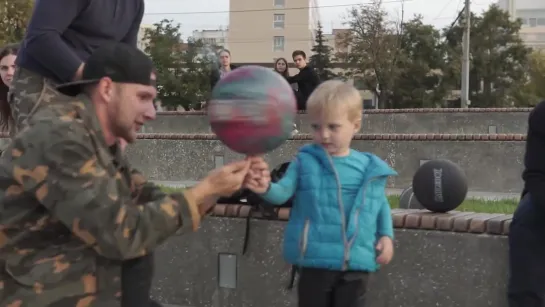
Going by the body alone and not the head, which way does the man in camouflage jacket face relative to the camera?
to the viewer's right

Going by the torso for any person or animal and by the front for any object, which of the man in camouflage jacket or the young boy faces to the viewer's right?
the man in camouflage jacket

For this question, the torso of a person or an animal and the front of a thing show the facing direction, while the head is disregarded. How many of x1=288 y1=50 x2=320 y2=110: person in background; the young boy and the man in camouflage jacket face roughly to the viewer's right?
1

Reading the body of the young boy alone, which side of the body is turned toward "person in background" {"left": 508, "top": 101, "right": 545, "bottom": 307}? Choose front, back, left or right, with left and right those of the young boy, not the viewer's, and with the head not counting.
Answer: left

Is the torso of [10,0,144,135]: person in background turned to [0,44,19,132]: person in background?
no

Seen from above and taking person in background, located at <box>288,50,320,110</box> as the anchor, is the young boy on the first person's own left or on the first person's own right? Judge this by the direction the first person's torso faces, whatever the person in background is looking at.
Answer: on the first person's own left

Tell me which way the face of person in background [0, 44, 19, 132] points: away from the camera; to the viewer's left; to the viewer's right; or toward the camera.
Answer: toward the camera

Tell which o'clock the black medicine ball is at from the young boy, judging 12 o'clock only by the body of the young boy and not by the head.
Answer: The black medicine ball is roughly at 7 o'clock from the young boy.

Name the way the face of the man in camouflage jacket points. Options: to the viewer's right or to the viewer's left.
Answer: to the viewer's right

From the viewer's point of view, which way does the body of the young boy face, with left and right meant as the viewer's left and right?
facing the viewer

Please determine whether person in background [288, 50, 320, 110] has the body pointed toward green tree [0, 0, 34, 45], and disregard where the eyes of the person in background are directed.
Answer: no

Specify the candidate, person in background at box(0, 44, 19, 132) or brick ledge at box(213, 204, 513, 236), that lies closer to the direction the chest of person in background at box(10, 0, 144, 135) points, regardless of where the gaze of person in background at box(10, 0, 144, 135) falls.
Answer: the brick ledge

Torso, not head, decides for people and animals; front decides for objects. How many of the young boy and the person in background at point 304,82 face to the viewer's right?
0

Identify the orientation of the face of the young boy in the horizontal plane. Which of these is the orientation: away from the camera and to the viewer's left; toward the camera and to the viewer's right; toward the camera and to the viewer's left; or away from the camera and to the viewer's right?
toward the camera and to the viewer's left

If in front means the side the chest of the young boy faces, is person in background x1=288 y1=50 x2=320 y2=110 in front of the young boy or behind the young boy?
behind

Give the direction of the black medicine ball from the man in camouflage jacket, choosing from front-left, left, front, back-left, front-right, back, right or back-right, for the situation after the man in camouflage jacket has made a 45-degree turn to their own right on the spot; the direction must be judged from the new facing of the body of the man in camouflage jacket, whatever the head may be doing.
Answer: left

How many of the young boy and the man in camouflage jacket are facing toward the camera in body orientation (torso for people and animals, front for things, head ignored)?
1
